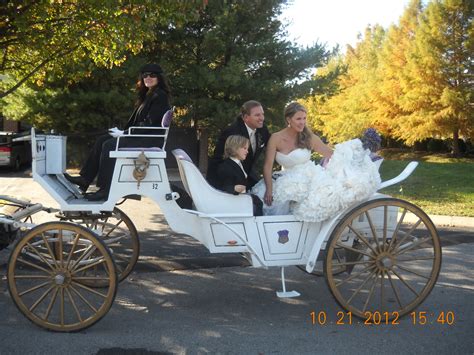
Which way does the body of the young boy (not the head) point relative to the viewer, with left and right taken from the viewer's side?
facing to the right of the viewer

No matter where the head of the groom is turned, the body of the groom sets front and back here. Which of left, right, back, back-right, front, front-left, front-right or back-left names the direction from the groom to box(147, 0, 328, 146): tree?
back-left

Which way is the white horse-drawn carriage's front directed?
to the viewer's left

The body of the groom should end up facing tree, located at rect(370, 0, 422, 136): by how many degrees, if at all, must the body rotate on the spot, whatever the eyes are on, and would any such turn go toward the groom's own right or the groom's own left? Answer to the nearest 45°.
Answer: approximately 135° to the groom's own left

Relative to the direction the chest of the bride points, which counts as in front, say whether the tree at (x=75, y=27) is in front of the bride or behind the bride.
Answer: behind
